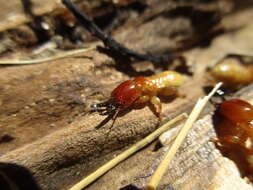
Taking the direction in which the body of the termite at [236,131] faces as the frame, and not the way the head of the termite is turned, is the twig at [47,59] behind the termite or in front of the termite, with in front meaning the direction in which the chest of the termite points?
in front

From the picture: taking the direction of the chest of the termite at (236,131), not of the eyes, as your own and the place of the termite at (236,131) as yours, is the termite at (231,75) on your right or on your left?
on your right

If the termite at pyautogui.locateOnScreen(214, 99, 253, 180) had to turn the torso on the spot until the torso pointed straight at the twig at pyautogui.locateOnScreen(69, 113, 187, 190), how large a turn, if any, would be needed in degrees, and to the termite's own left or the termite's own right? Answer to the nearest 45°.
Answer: approximately 45° to the termite's own left
